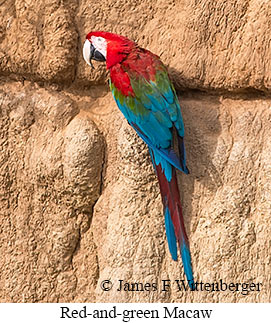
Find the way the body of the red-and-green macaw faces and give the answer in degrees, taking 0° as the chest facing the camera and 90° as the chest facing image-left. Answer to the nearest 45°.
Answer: approximately 135°
